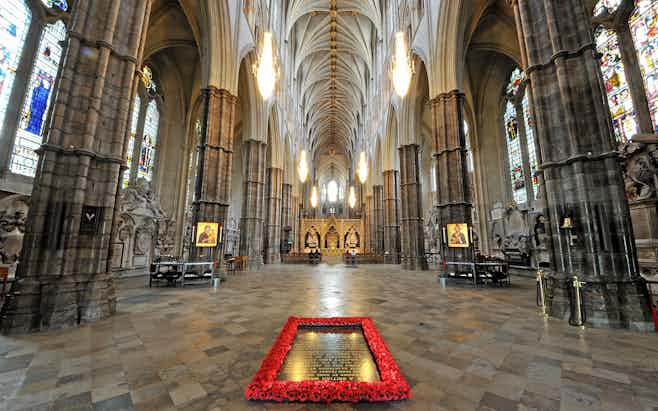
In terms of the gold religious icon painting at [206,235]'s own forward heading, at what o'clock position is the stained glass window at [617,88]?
The stained glass window is roughly at 10 o'clock from the gold religious icon painting.

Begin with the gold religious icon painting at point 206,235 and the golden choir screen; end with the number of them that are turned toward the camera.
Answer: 2

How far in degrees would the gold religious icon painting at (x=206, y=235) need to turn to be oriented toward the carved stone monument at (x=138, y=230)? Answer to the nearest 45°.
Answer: approximately 135° to its right

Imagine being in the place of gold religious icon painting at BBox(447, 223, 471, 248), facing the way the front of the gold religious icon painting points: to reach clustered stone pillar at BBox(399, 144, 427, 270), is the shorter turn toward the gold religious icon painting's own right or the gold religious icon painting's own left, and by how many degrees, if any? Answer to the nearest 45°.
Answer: approximately 135° to the gold religious icon painting's own right

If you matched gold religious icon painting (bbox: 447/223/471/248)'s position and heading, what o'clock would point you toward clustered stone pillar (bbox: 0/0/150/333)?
The clustered stone pillar is roughly at 1 o'clock from the gold religious icon painting.

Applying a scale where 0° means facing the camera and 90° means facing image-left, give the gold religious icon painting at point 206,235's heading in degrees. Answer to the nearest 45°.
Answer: approximately 0°

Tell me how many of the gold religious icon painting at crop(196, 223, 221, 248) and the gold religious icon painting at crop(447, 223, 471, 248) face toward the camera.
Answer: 2

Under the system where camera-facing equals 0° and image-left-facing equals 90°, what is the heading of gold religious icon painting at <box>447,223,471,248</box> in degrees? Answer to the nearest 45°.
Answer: approximately 0°

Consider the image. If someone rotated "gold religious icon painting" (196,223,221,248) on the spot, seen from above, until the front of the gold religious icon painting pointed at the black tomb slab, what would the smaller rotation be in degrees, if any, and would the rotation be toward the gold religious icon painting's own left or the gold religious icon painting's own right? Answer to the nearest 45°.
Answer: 0° — it already faces it
